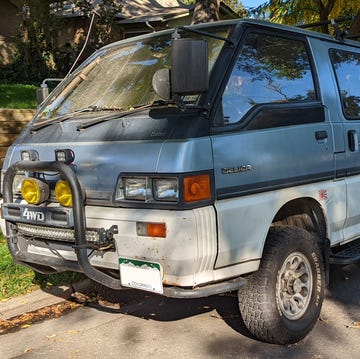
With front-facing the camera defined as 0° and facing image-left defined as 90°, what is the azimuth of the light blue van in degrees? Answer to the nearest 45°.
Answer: approximately 45°
